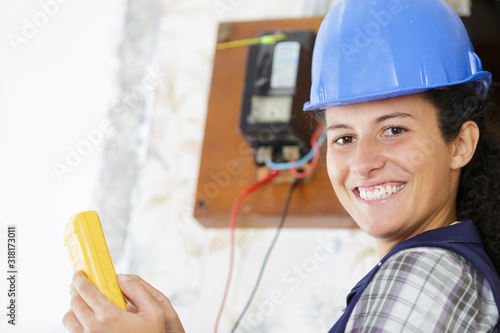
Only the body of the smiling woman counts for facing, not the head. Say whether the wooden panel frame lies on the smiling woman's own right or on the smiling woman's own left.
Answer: on the smiling woman's own right

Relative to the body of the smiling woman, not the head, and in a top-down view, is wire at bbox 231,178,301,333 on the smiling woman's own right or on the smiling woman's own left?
on the smiling woman's own right

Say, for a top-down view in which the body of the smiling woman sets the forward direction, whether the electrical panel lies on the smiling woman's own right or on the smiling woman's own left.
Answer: on the smiling woman's own right

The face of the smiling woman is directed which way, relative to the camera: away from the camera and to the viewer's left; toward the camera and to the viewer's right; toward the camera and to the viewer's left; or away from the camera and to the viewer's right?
toward the camera and to the viewer's left

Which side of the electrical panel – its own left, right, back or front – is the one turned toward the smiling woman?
front

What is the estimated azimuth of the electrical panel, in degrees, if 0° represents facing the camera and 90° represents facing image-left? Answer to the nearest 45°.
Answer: approximately 0°
